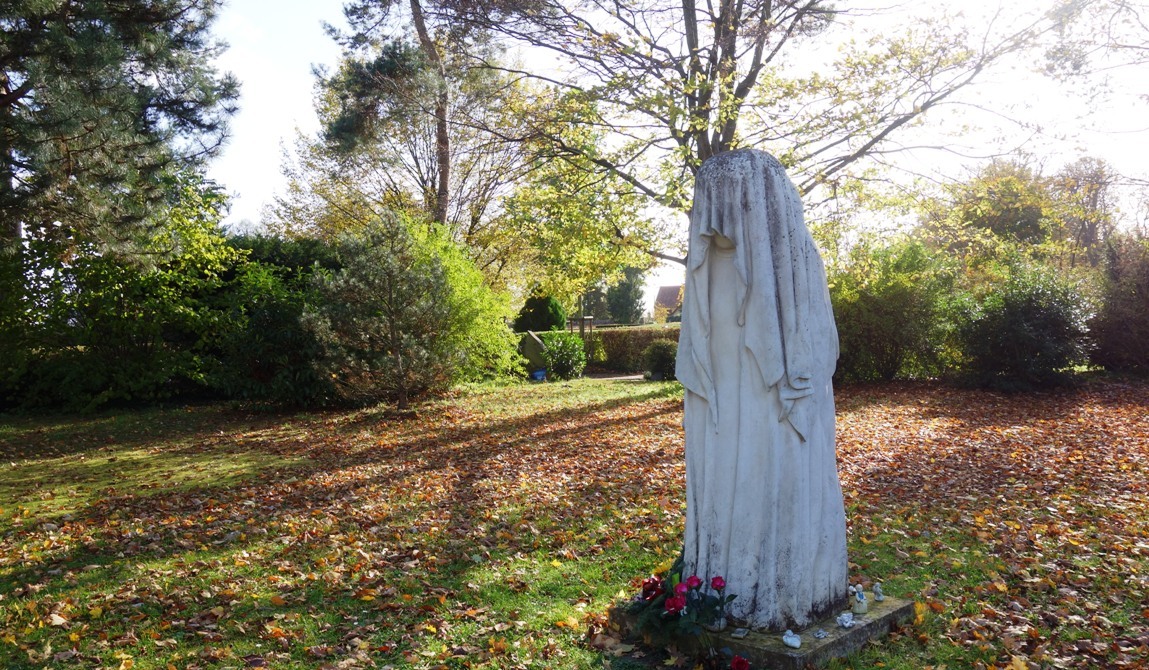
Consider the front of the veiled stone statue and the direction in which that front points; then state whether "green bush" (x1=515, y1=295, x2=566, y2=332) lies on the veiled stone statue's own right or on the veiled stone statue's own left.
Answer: on the veiled stone statue's own right

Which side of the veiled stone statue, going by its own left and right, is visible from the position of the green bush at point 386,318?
right

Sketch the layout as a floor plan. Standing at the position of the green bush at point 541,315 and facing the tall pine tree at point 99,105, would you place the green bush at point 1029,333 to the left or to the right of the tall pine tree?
left

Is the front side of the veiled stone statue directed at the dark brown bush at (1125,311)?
no

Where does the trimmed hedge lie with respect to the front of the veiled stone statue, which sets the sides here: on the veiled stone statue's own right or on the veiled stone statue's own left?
on the veiled stone statue's own right

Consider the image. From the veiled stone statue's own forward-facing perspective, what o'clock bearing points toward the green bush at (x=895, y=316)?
The green bush is roughly at 5 o'clock from the veiled stone statue.

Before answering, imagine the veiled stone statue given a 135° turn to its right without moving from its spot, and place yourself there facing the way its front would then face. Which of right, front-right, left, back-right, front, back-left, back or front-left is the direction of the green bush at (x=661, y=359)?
front

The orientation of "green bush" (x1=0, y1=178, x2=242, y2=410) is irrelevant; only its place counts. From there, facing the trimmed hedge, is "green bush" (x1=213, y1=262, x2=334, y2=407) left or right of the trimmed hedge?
right

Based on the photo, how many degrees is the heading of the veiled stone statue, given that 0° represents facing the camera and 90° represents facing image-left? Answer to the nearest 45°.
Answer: approximately 45°

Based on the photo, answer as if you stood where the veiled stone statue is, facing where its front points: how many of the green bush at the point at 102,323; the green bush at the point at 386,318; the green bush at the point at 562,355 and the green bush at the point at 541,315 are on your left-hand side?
0

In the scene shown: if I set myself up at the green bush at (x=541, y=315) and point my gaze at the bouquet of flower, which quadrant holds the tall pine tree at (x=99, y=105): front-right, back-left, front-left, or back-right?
front-right

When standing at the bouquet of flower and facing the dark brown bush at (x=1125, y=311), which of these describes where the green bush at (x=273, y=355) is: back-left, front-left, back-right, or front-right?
front-left

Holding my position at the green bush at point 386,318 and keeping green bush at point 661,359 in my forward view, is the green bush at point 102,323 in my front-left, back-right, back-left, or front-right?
back-left

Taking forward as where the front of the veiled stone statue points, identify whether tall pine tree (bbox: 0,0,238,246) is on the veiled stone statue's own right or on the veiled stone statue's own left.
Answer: on the veiled stone statue's own right

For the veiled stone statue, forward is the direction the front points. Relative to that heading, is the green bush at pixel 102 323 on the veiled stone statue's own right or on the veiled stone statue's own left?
on the veiled stone statue's own right

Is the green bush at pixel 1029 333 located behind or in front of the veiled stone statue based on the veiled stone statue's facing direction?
behind

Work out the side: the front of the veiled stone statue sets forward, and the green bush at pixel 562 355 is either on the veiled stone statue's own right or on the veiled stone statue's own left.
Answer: on the veiled stone statue's own right
